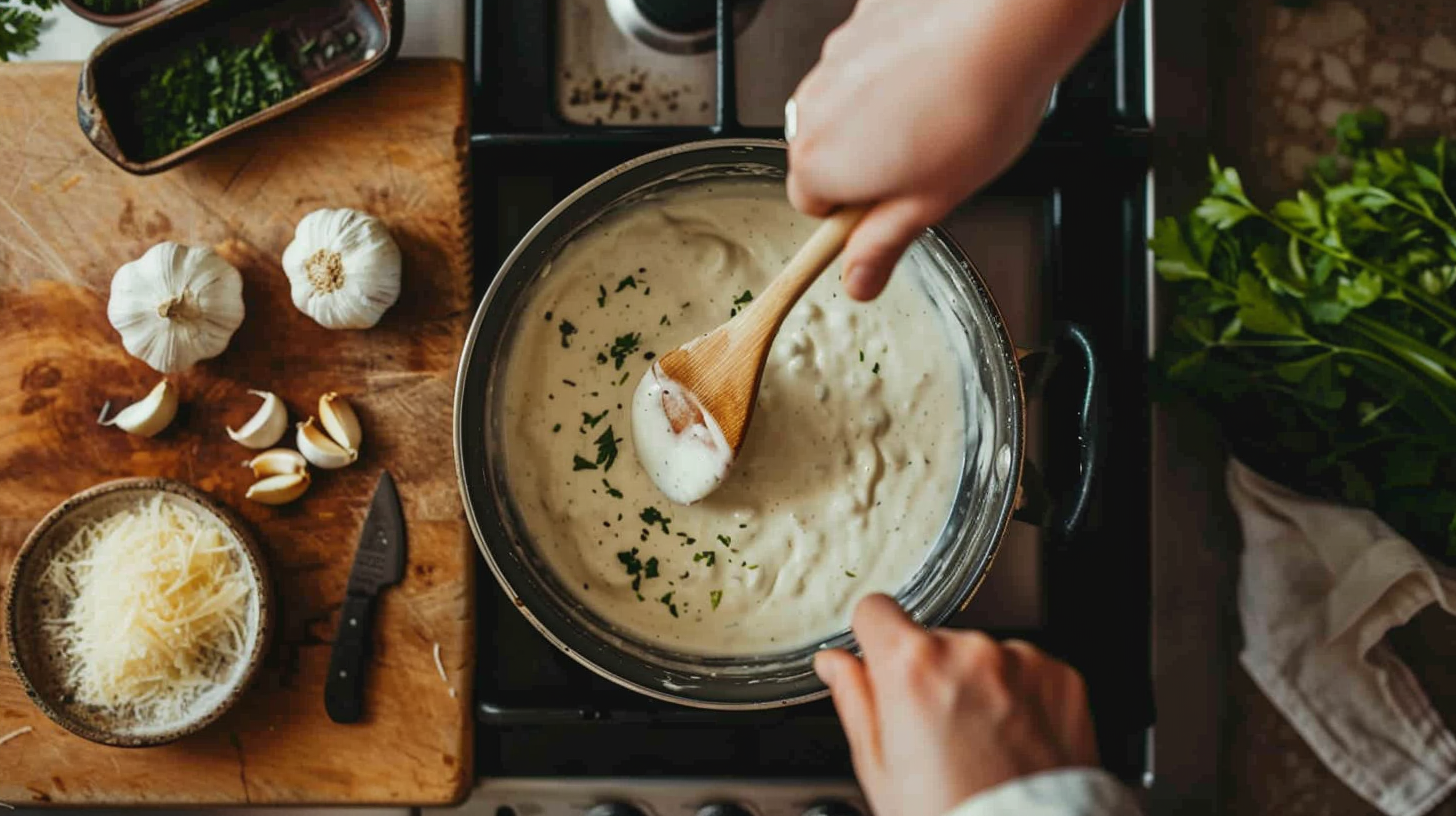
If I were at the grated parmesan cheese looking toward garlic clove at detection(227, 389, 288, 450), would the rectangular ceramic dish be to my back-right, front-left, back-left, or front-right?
front-left

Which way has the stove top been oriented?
toward the camera
